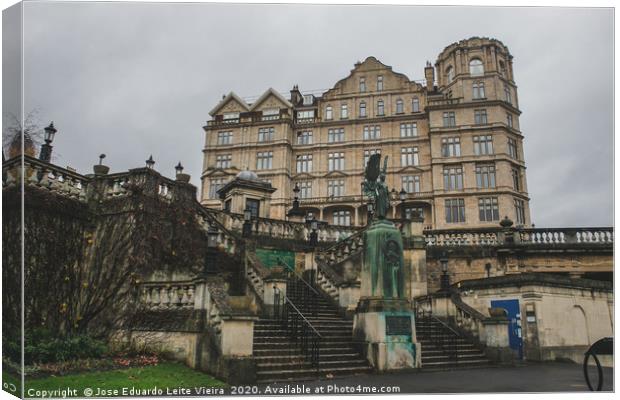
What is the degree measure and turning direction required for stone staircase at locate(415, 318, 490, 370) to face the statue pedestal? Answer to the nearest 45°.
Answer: approximately 45° to its right

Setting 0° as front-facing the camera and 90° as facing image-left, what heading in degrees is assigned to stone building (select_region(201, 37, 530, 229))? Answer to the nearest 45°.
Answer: approximately 0°

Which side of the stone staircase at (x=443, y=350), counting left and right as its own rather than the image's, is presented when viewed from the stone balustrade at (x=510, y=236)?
back

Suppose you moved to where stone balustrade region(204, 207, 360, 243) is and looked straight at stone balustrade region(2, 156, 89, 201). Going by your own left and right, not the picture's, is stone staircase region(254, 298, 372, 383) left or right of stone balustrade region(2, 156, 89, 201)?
left

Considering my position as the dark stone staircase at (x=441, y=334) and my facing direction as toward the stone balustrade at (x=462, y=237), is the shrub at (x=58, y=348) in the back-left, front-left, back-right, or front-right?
back-left

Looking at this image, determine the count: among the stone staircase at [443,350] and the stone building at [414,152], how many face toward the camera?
2

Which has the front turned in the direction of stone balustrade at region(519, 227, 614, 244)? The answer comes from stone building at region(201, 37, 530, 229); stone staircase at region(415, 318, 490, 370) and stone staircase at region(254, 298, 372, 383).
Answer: the stone building

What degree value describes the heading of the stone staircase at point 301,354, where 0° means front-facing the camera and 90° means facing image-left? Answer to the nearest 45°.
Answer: approximately 0°

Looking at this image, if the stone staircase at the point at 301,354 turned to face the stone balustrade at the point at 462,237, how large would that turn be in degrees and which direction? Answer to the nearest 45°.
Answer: approximately 135° to its left

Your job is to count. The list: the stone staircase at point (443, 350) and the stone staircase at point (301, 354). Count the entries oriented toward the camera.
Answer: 2

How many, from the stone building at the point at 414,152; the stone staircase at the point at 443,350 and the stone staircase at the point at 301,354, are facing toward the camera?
3

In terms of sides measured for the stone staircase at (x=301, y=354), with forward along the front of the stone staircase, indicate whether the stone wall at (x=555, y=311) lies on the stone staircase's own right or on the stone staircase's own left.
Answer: on the stone staircase's own left

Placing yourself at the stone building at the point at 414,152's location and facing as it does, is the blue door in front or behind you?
in front

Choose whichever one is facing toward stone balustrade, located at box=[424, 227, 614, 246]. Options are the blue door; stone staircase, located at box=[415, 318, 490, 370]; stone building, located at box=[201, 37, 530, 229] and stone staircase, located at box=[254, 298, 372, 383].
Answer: the stone building
